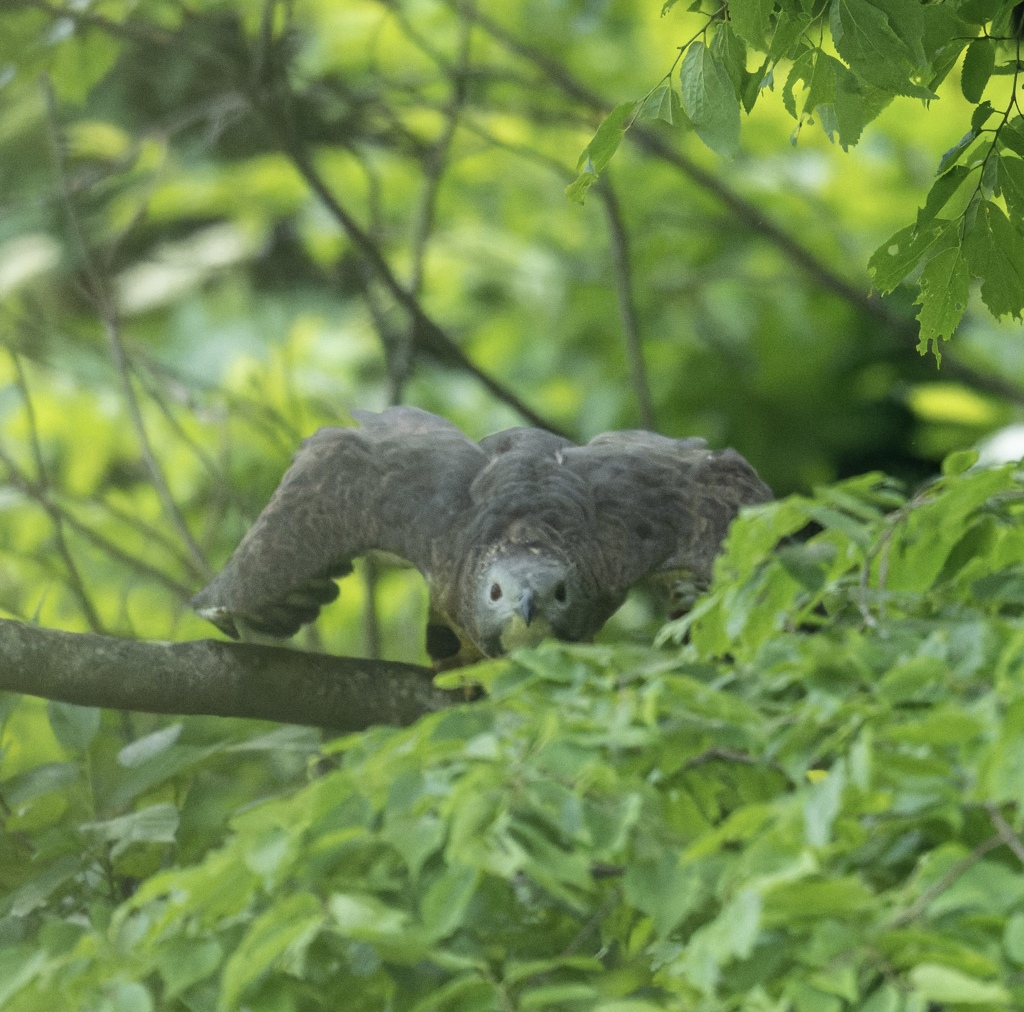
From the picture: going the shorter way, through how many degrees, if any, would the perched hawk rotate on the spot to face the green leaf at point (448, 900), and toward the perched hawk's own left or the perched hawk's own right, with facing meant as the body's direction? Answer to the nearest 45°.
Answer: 0° — it already faces it

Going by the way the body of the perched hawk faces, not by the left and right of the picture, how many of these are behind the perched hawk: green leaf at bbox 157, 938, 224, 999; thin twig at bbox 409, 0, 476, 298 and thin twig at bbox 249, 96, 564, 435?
2

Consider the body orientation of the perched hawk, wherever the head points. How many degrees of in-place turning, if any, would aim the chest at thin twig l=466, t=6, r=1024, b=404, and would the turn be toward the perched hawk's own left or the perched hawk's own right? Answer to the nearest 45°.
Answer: approximately 135° to the perched hawk's own left

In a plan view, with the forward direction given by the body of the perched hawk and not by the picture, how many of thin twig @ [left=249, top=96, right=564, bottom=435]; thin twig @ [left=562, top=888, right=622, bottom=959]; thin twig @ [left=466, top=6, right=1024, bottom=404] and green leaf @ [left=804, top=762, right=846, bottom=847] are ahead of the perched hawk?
2

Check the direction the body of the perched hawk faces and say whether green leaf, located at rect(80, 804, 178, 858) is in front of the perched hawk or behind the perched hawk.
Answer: in front

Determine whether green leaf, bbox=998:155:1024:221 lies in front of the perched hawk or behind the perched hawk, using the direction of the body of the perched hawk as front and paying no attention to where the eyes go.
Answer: in front

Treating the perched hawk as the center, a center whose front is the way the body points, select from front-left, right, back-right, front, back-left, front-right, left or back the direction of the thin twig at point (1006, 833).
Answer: front

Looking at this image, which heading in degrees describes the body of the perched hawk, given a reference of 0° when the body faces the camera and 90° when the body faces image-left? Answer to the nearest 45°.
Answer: approximately 0°

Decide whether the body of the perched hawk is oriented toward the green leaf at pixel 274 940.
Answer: yes

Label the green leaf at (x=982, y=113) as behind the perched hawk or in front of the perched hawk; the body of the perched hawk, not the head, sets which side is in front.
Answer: in front
